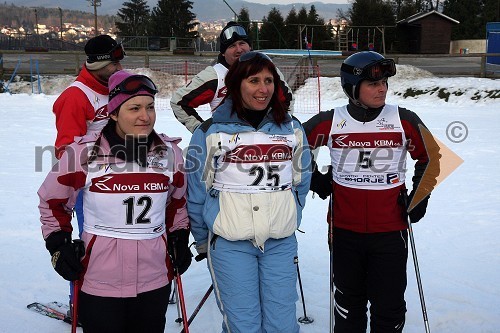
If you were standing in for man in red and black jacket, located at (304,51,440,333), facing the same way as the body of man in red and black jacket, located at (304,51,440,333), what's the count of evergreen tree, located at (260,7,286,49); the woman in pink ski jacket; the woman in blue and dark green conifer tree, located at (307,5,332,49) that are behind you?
2

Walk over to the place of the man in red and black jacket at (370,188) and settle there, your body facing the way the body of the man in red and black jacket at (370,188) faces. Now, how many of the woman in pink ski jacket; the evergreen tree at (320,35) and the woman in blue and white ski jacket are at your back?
1

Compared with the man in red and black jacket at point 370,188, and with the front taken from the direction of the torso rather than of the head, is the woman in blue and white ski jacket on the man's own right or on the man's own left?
on the man's own right

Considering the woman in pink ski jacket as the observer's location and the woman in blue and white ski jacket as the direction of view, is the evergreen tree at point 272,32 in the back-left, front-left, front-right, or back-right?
front-left

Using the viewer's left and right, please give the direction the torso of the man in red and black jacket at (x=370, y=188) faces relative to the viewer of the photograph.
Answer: facing the viewer

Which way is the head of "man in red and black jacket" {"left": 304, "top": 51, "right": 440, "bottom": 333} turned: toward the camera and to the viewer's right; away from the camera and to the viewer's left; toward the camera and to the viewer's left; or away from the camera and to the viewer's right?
toward the camera and to the viewer's right

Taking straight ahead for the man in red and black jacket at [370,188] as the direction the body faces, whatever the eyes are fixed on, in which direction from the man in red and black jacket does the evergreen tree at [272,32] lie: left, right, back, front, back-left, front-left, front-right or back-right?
back

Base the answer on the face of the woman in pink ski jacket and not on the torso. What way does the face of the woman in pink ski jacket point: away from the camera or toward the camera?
toward the camera

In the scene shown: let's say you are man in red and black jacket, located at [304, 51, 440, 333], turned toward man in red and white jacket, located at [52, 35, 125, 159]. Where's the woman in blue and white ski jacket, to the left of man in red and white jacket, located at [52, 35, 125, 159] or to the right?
left
